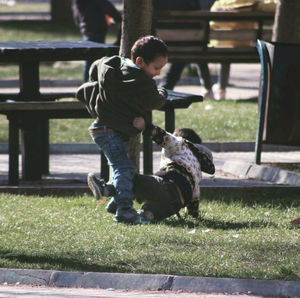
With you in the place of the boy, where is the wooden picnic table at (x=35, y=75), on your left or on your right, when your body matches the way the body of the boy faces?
on your left

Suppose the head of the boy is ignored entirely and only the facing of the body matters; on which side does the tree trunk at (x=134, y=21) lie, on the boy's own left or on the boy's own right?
on the boy's own left

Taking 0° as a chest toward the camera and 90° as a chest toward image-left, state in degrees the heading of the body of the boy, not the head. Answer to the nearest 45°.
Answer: approximately 270°

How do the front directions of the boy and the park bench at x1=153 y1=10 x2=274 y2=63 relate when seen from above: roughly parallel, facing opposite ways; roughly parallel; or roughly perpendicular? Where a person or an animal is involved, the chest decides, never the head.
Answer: roughly perpendicular

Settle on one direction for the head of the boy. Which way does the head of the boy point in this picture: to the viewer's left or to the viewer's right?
to the viewer's right
